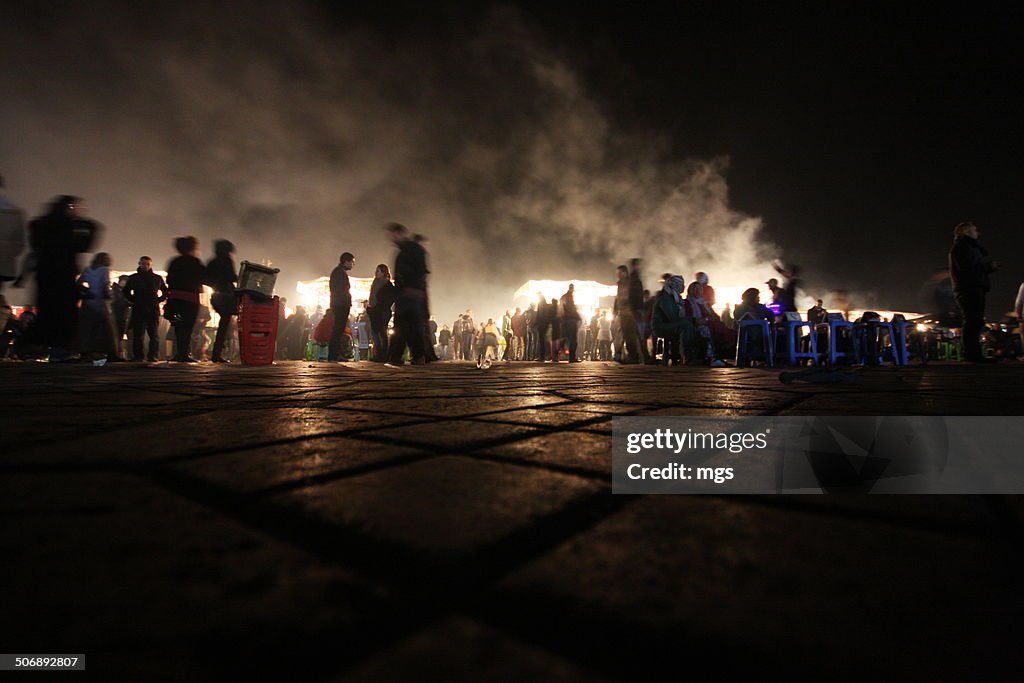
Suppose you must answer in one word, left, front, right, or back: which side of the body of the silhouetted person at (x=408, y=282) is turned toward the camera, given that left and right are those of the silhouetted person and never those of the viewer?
left

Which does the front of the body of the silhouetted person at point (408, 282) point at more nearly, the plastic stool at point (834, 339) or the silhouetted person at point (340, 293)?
the silhouetted person
